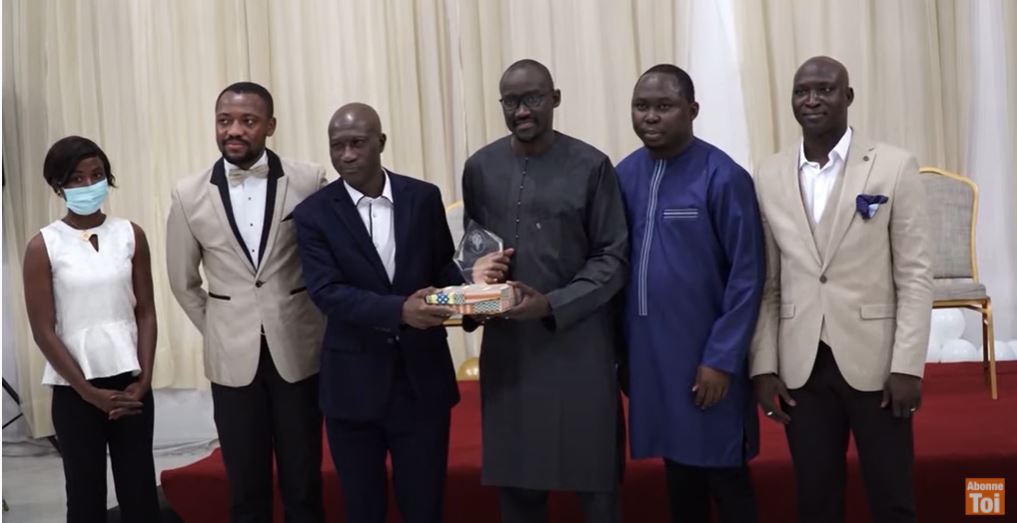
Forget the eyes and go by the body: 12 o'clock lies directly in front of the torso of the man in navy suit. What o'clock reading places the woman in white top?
The woman in white top is roughly at 4 o'clock from the man in navy suit.

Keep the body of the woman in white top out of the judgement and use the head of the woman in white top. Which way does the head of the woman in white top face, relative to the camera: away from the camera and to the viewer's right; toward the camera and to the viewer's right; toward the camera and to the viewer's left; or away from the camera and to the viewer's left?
toward the camera and to the viewer's right

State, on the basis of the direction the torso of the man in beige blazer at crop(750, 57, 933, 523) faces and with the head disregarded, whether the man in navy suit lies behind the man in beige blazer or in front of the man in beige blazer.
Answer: in front

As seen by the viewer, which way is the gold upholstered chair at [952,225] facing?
toward the camera

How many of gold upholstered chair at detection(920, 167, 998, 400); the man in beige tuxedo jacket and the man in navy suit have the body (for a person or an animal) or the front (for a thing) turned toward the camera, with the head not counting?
3

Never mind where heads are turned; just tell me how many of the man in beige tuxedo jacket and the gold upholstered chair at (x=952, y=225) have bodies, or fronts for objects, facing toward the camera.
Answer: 2

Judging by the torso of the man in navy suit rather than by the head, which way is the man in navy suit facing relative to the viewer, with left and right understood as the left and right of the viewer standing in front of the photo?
facing the viewer

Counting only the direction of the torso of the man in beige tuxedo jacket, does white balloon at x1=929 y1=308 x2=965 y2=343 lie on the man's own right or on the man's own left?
on the man's own left

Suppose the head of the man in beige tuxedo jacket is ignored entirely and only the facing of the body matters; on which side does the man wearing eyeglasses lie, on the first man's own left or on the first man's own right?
on the first man's own left

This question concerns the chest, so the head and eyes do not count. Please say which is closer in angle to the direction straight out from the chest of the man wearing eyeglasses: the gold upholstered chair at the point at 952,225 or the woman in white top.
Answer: the woman in white top

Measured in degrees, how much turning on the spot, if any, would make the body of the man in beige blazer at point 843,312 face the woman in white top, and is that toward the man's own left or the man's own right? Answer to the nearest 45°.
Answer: approximately 45° to the man's own right

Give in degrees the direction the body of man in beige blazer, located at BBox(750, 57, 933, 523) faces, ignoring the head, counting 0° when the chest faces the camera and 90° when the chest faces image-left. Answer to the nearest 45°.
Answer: approximately 45°

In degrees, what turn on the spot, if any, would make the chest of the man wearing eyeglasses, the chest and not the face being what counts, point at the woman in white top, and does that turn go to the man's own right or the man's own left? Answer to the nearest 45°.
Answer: approximately 45° to the man's own right

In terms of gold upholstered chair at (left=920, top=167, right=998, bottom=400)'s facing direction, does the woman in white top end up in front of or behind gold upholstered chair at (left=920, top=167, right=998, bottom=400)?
in front

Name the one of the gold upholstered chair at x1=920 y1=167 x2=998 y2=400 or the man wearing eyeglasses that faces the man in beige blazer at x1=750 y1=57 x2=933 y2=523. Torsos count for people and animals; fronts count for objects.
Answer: the gold upholstered chair
